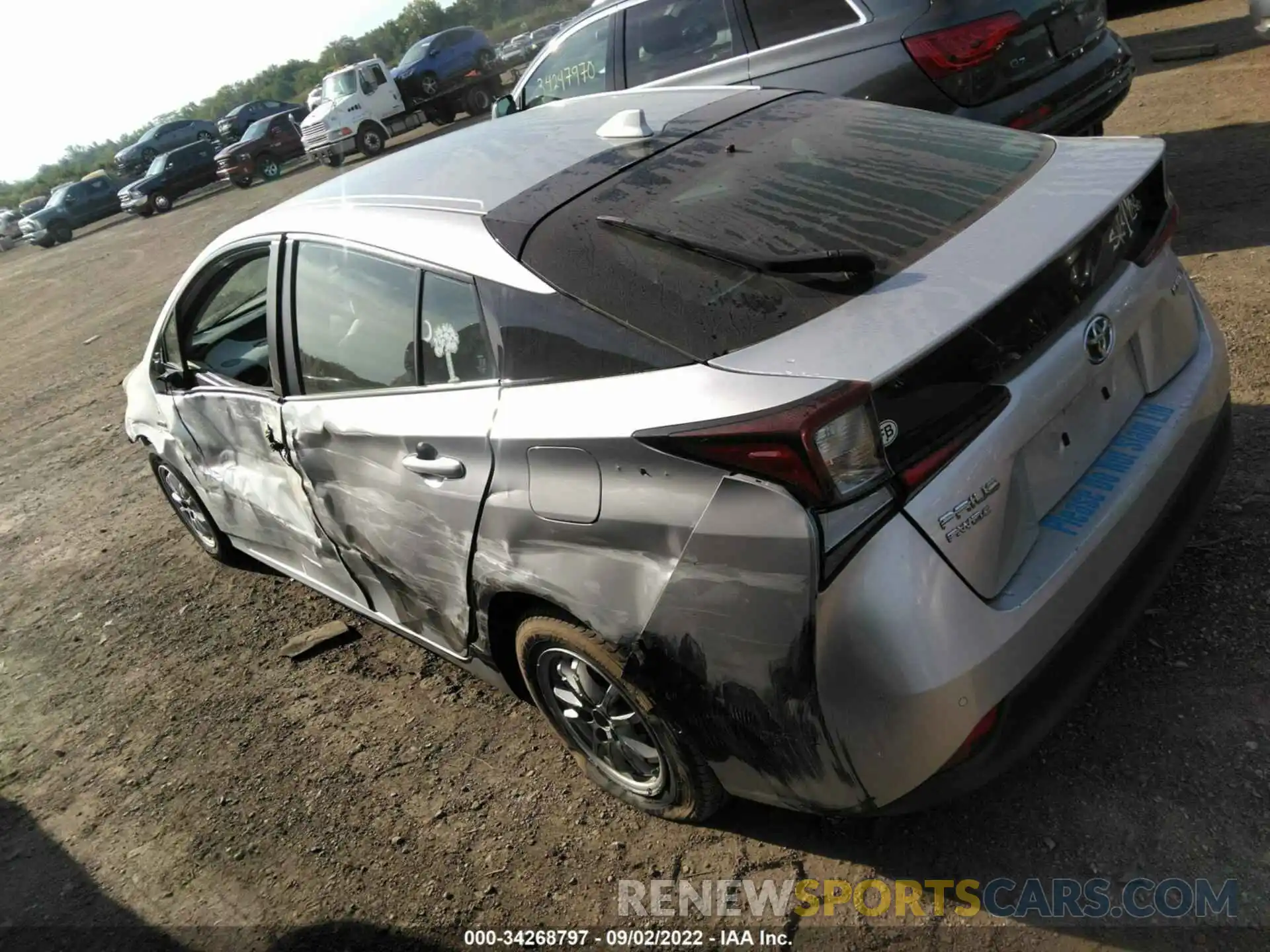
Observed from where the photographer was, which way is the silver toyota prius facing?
facing away from the viewer and to the left of the viewer

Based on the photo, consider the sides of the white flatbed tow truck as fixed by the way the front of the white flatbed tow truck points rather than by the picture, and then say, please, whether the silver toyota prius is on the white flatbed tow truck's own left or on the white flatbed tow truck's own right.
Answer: on the white flatbed tow truck's own left

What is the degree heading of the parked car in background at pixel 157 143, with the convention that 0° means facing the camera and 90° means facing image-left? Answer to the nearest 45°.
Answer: approximately 45°

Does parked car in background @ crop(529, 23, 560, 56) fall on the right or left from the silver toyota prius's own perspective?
on its right

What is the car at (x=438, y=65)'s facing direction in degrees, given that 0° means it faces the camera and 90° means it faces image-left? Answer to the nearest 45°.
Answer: approximately 45°

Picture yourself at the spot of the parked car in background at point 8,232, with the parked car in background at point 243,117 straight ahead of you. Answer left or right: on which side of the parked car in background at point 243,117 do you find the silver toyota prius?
right

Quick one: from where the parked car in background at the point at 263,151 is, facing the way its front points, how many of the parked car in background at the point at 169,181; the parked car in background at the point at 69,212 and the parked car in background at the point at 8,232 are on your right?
3
